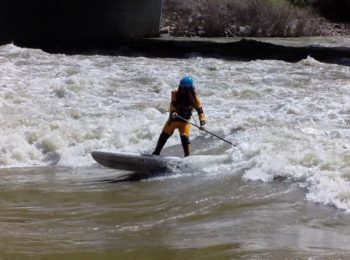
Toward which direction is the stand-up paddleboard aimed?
to the viewer's left
